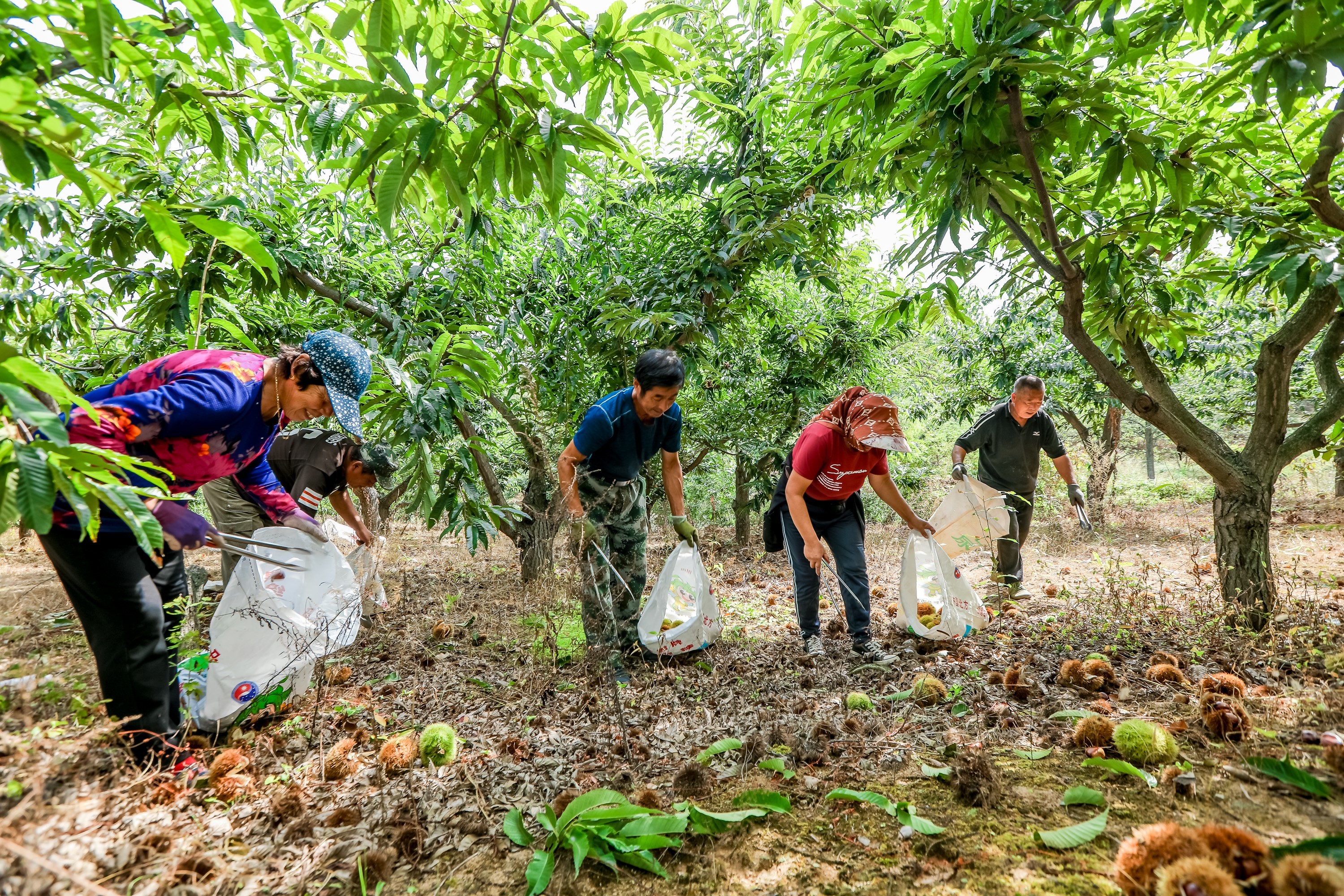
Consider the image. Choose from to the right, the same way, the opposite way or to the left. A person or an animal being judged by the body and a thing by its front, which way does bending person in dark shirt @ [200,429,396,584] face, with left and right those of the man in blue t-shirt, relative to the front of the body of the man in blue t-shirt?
to the left

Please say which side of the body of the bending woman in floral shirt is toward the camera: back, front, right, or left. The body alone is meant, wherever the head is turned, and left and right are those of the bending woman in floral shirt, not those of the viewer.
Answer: right

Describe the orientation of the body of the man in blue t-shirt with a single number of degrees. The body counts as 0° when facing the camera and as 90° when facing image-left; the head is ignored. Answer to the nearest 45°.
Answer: approximately 315°

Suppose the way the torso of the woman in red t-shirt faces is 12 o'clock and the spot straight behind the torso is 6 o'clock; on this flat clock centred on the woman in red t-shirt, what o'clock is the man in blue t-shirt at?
The man in blue t-shirt is roughly at 4 o'clock from the woman in red t-shirt.

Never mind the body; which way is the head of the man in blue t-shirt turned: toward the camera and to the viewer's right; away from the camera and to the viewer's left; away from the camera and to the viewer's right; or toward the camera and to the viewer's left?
toward the camera and to the viewer's right

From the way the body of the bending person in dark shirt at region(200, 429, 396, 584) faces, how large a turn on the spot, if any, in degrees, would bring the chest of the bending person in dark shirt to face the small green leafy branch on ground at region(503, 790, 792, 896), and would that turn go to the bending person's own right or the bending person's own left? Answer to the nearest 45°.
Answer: approximately 90° to the bending person's own right

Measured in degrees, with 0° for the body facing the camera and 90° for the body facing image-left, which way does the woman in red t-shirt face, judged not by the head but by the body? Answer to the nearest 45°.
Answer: approximately 315°

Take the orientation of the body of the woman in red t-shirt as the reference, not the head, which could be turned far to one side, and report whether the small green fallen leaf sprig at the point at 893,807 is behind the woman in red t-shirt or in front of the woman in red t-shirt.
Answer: in front

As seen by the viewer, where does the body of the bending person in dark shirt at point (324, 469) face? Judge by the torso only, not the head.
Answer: to the viewer's right

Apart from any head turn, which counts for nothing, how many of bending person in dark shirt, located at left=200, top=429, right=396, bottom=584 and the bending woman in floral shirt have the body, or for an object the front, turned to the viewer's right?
2

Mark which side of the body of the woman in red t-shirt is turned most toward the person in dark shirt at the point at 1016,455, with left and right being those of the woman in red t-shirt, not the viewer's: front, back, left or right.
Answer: left

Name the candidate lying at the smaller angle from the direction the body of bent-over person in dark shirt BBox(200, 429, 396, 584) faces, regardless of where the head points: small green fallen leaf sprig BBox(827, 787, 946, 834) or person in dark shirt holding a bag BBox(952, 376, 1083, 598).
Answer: the person in dark shirt holding a bag

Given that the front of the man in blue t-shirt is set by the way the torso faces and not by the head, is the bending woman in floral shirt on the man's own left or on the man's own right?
on the man's own right

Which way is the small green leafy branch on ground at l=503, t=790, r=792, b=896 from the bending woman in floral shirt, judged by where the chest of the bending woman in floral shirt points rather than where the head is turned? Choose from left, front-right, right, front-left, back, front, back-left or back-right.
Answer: front-right

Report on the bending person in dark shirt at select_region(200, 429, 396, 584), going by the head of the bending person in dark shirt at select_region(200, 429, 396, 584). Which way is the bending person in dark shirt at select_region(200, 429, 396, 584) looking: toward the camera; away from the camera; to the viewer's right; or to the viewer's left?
to the viewer's right
